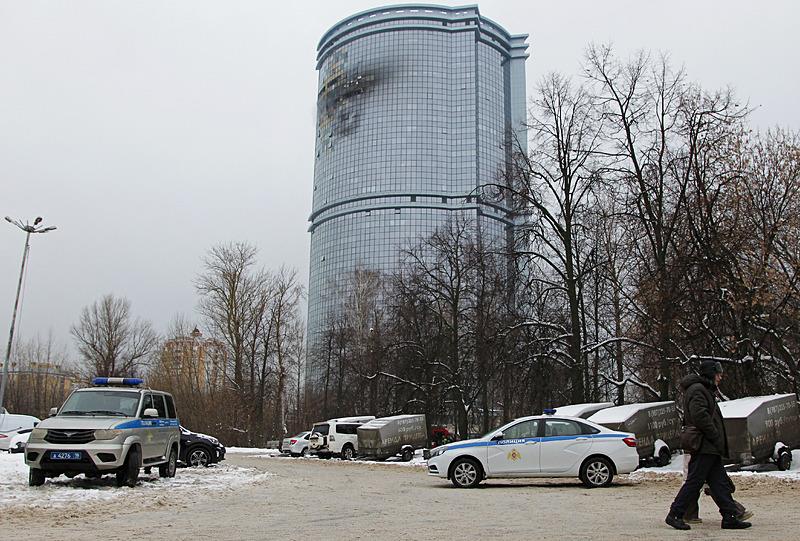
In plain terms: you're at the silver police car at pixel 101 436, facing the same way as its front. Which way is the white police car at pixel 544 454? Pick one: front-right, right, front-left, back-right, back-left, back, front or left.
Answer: back-left

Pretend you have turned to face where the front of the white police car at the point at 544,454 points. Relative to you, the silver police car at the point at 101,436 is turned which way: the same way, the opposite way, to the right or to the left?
to the left

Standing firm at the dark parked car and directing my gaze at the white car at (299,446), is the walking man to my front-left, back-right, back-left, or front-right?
back-right

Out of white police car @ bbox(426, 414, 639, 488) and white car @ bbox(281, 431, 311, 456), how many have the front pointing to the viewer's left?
1

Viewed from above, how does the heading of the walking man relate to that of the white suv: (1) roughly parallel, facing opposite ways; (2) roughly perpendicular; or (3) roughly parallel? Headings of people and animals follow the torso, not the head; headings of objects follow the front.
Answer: roughly perpendicular

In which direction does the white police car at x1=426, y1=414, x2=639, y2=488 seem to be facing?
to the viewer's left

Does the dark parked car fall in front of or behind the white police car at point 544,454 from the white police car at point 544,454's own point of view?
in front

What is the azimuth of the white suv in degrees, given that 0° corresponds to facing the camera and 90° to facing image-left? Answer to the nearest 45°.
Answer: approximately 225°

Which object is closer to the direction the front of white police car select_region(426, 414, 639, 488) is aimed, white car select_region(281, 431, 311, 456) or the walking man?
the white car
